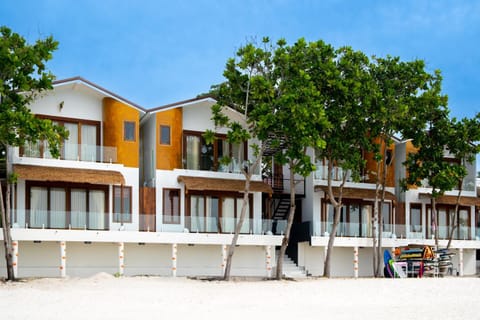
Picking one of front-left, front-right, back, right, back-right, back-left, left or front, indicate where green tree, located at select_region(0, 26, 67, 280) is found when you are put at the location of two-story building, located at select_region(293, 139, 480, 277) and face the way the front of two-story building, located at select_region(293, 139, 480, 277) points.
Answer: front-right

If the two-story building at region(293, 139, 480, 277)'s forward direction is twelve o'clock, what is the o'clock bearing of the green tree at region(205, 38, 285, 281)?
The green tree is roughly at 1 o'clock from the two-story building.

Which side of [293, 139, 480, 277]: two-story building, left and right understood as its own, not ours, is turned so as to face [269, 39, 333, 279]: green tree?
right

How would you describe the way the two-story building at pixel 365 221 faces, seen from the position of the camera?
facing the viewer

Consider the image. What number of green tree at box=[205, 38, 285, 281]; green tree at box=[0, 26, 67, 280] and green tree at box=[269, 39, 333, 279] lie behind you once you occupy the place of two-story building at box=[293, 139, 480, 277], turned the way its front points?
0

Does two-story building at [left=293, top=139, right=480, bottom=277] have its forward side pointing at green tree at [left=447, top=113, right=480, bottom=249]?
no
